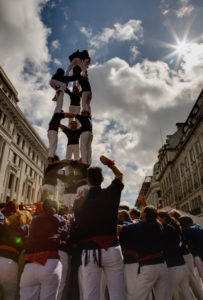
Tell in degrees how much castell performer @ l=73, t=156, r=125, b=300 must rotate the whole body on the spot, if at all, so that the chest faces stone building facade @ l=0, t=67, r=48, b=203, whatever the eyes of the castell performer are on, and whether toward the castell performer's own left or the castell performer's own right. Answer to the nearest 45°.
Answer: approximately 45° to the castell performer's own left

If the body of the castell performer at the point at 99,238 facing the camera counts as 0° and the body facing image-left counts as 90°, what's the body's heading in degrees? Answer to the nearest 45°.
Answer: approximately 180°

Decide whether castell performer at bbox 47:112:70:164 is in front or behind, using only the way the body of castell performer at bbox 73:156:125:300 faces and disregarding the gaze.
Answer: in front
